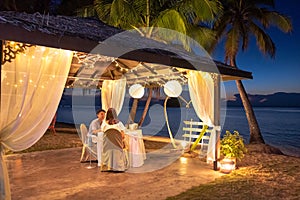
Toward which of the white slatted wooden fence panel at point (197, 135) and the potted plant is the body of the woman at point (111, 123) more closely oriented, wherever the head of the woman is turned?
the white slatted wooden fence panel

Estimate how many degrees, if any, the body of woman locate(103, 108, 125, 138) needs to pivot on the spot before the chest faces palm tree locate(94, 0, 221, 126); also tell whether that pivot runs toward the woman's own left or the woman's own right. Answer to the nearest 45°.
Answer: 0° — they already face it

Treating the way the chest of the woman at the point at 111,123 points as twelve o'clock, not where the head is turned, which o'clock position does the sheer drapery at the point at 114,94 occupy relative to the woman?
The sheer drapery is roughly at 12 o'clock from the woman.

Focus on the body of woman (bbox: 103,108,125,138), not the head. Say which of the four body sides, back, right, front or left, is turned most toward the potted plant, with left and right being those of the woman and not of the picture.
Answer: right

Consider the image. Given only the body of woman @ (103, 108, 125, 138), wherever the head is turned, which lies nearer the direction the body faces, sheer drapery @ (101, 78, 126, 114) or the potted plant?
the sheer drapery

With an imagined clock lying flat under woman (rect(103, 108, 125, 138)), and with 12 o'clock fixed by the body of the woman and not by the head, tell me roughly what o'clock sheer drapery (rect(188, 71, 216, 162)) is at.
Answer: The sheer drapery is roughly at 3 o'clock from the woman.

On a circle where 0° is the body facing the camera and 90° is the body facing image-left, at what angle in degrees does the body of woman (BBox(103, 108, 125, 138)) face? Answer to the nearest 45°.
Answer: approximately 180°
